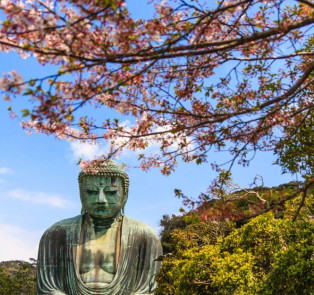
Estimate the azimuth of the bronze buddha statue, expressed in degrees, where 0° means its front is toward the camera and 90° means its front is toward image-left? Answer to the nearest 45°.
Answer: approximately 0°
